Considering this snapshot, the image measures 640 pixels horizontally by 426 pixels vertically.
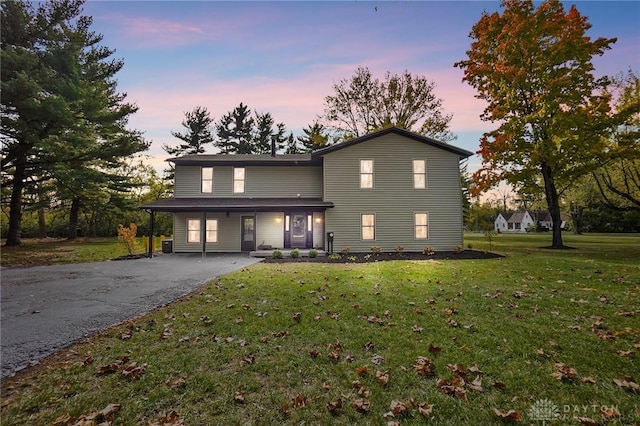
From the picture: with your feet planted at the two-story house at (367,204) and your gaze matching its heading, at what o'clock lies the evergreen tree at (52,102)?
The evergreen tree is roughly at 3 o'clock from the two-story house.

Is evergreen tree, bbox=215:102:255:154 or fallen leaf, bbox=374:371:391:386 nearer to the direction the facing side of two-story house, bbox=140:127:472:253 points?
the fallen leaf

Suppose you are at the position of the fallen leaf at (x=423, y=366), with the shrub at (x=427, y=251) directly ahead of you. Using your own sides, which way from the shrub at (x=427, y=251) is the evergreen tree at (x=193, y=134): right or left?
left

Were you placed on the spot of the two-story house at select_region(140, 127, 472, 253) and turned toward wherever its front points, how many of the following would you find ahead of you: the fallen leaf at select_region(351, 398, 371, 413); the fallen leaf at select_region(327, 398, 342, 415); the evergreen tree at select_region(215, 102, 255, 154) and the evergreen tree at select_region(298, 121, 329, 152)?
2

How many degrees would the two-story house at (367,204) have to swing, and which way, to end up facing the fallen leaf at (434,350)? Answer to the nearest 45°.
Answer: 0° — it already faces it

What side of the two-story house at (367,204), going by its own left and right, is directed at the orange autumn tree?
left

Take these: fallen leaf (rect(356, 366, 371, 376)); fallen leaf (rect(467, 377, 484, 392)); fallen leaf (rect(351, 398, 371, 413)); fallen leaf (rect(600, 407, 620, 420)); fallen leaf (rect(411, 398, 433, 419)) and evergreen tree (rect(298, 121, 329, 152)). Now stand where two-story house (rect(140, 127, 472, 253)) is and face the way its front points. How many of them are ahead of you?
5

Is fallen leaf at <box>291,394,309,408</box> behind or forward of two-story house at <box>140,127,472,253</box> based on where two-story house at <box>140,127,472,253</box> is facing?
forward

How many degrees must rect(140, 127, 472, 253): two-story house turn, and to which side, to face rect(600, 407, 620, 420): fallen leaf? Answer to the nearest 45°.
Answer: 0° — it already faces it

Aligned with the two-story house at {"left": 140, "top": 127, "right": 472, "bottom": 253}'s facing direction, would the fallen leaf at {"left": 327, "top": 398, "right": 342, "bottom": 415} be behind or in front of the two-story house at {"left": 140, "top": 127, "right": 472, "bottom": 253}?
in front

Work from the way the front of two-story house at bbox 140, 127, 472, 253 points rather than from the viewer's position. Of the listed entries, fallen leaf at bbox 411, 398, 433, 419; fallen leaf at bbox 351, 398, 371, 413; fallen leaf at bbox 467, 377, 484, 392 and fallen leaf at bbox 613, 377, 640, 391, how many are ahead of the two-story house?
4

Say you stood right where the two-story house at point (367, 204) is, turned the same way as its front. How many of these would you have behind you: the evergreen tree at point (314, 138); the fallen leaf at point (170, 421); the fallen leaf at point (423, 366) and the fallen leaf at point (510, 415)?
1
